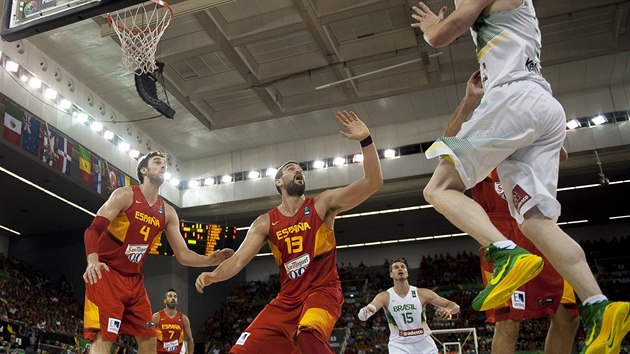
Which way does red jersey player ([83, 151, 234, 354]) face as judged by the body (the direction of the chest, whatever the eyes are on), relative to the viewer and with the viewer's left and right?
facing the viewer and to the right of the viewer

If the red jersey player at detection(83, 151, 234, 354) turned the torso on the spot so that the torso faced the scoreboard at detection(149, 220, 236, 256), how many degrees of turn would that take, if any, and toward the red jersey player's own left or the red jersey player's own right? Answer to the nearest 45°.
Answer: approximately 135° to the red jersey player's own left

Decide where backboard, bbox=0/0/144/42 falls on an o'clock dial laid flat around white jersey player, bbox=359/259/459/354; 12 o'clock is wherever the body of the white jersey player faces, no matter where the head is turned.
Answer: The backboard is roughly at 2 o'clock from the white jersey player.

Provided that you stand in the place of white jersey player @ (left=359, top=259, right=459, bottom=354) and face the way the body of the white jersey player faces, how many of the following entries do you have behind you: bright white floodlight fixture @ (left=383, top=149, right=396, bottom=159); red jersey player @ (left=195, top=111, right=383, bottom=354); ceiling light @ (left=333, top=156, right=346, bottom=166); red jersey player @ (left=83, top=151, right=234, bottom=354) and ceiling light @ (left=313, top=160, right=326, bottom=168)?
3

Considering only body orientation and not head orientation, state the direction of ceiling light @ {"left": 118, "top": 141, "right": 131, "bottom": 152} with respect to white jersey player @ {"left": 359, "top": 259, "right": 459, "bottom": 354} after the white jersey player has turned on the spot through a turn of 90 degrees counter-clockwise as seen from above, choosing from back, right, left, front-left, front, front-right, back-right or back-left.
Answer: back-left

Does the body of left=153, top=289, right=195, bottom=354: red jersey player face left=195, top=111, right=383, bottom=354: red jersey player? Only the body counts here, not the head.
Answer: yes

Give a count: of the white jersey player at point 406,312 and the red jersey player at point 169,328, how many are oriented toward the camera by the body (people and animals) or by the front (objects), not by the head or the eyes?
2

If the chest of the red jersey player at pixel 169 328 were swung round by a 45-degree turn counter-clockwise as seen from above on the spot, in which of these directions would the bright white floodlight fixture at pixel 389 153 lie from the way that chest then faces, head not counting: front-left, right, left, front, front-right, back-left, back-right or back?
left

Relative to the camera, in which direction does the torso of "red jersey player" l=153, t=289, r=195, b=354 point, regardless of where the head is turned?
toward the camera

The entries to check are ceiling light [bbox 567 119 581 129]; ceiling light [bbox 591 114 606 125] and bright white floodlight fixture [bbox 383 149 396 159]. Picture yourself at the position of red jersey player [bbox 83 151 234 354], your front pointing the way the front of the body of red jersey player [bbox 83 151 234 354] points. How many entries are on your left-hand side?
3

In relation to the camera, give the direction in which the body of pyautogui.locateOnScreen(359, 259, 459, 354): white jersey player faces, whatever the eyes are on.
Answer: toward the camera

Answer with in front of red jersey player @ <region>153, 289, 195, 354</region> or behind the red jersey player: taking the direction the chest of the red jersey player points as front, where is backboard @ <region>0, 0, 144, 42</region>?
in front
